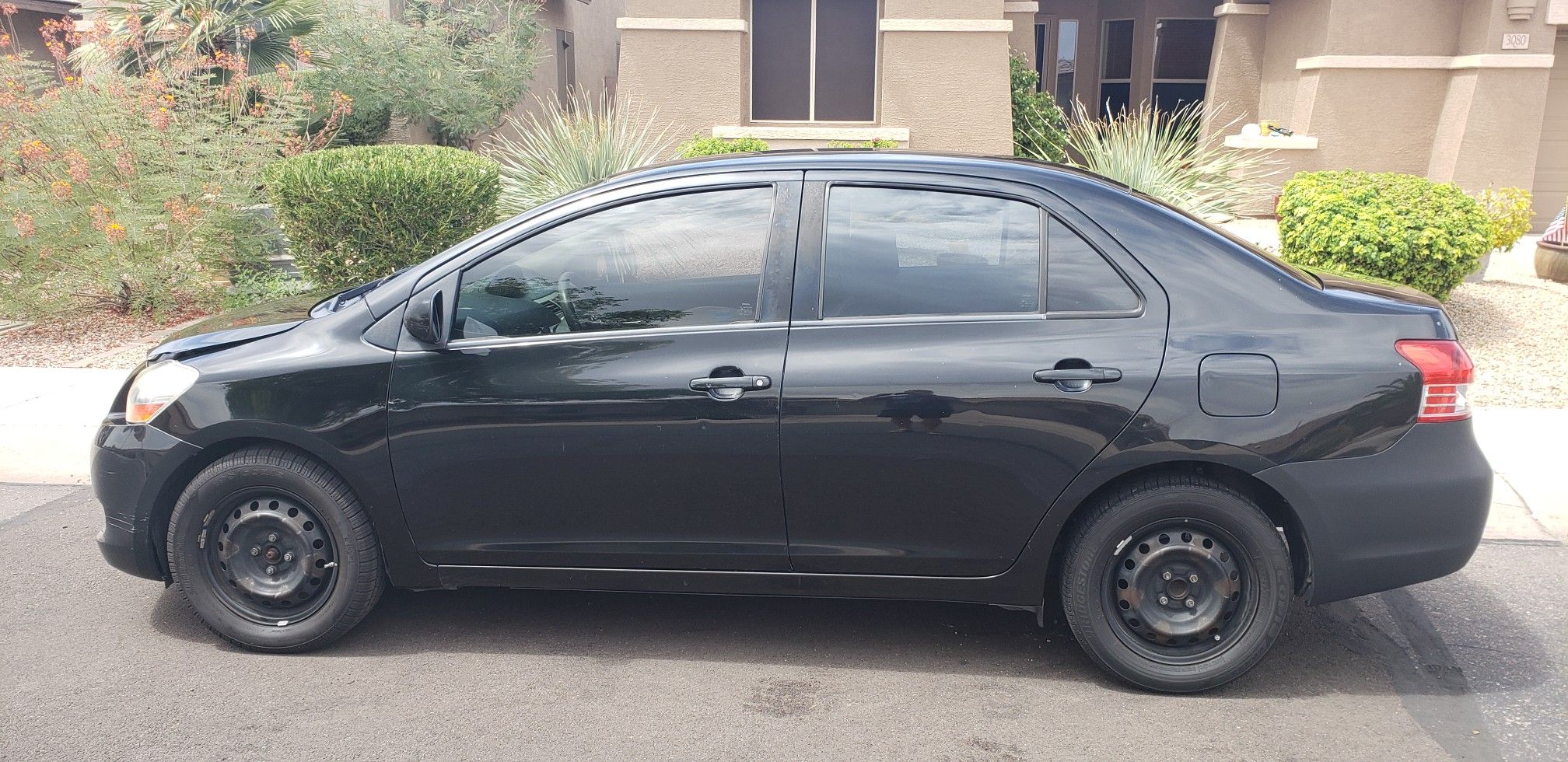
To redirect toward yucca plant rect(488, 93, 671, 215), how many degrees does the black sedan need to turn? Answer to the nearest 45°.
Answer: approximately 90° to its right

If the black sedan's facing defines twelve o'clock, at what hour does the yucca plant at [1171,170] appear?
The yucca plant is roughly at 4 o'clock from the black sedan.

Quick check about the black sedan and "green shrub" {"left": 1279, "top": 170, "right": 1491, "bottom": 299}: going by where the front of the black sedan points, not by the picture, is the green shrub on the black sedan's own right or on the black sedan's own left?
on the black sedan's own right

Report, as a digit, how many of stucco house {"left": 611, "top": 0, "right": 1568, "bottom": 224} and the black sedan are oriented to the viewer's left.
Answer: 1

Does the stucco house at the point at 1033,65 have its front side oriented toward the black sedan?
yes

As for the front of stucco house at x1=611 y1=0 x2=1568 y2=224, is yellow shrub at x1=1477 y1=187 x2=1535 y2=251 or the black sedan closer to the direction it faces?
the black sedan

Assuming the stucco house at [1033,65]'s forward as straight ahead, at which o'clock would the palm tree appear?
The palm tree is roughly at 2 o'clock from the stucco house.

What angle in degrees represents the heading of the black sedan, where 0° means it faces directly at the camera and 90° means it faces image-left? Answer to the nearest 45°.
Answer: approximately 90°

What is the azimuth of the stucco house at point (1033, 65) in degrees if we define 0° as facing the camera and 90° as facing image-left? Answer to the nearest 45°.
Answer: approximately 0°

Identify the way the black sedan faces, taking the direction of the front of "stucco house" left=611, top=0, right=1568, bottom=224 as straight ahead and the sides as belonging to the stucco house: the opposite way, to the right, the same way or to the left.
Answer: to the right

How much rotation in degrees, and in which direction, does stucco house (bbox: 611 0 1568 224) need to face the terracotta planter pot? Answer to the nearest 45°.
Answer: approximately 90° to its left
